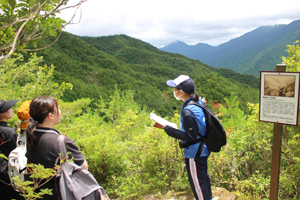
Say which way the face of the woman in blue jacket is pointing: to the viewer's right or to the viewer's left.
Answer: to the viewer's left

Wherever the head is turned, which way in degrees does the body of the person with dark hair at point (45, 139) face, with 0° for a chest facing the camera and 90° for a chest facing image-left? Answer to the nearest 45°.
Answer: approximately 225°

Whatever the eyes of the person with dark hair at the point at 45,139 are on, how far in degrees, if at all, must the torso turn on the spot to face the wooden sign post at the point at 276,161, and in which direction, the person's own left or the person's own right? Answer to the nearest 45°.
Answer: approximately 45° to the person's own right
